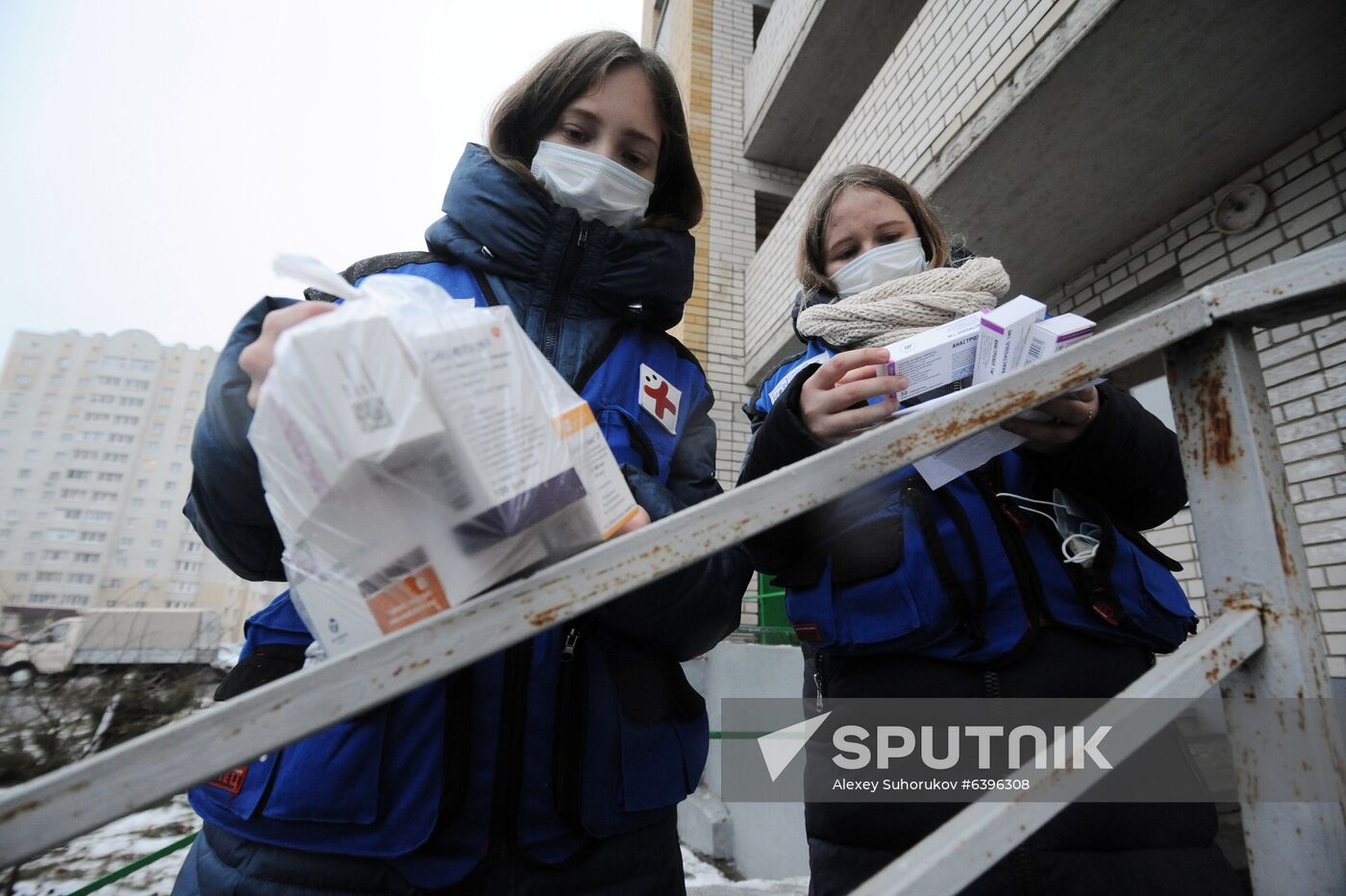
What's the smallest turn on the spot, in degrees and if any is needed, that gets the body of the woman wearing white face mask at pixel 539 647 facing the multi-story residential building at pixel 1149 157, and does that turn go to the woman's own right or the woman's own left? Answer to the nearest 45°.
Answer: approximately 90° to the woman's own left

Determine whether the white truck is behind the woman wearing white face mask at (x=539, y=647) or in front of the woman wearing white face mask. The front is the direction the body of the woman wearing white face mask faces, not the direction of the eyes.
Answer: behind

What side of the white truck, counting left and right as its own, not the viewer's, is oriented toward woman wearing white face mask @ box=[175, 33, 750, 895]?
left

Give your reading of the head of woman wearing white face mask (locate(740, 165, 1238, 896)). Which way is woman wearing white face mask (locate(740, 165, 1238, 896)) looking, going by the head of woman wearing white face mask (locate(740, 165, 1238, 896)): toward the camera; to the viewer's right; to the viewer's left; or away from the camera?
toward the camera

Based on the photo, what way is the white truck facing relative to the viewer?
to the viewer's left

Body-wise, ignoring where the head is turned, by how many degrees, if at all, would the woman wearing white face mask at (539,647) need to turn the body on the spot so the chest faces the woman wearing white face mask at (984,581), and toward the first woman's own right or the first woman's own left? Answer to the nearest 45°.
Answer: approximately 90° to the first woman's own left

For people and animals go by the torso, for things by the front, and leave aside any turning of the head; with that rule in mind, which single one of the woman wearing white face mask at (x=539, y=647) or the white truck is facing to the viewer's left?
the white truck

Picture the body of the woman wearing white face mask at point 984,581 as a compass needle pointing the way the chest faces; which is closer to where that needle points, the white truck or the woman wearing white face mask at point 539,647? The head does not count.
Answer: the woman wearing white face mask

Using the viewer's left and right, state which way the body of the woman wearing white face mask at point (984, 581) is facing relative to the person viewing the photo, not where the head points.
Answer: facing the viewer

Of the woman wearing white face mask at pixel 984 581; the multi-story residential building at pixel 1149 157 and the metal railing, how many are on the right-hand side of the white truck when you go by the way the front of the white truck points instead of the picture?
0

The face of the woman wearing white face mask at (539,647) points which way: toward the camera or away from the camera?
toward the camera

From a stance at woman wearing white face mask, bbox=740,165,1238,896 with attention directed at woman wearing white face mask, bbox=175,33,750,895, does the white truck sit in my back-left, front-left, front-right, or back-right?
front-right

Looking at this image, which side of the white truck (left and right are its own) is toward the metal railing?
left

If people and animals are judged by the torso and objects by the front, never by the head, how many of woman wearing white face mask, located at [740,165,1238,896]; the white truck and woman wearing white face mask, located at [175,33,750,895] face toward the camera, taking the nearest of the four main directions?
2
